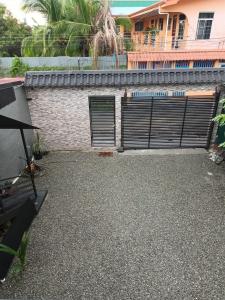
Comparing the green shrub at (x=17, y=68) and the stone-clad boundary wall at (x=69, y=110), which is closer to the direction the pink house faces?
the stone-clad boundary wall

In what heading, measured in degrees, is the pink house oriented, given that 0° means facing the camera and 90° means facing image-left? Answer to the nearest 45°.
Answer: approximately 0°

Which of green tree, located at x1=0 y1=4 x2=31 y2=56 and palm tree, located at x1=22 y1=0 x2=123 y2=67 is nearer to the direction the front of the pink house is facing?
the palm tree

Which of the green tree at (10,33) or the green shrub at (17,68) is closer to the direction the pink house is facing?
the green shrub

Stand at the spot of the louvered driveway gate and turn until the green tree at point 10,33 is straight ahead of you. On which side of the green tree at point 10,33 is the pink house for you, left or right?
right

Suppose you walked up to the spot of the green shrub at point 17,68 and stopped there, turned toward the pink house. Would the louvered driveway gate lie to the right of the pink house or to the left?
right

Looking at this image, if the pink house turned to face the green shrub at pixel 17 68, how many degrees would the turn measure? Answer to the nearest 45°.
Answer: approximately 45° to its right

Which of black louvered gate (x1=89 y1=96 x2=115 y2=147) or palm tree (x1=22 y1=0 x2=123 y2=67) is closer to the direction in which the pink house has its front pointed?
the black louvered gate

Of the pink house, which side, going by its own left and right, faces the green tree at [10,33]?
right

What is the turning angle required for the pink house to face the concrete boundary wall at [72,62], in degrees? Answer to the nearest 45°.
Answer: approximately 90° to its right

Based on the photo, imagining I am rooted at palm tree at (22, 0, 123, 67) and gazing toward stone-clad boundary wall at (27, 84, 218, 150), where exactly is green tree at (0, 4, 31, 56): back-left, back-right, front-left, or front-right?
back-right

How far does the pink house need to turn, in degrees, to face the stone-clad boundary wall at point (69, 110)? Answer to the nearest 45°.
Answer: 0° — it already faces it

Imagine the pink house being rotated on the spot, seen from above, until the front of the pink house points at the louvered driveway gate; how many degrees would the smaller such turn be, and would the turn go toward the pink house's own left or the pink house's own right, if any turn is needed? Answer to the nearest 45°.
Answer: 0° — it already faces it

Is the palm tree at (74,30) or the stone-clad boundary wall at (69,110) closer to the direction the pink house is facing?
the stone-clad boundary wall
